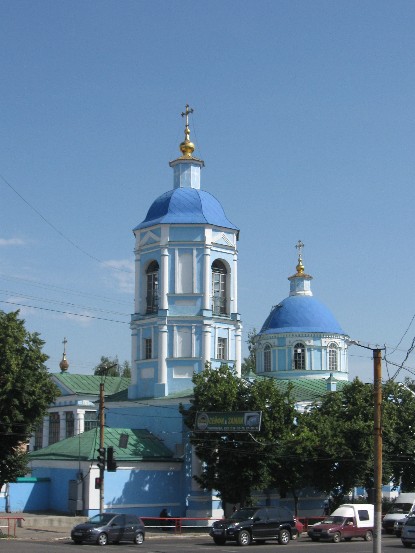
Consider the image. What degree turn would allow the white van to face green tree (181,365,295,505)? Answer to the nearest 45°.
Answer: approximately 45° to its right

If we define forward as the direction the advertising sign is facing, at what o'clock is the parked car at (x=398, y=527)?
The parked car is roughly at 9 o'clock from the advertising sign.

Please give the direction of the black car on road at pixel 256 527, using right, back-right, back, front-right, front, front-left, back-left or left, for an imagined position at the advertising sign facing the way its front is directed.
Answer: front

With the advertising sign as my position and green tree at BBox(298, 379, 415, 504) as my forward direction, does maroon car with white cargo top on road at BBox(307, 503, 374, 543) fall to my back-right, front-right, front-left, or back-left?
front-right

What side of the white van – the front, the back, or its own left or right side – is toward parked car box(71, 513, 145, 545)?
front

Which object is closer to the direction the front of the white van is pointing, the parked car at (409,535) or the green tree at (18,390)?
the green tree

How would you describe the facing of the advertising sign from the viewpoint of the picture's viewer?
facing the viewer

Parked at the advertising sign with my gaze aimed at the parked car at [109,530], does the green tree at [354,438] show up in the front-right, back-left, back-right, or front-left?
back-left

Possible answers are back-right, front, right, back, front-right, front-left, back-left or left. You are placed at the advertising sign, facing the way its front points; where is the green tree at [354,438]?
back-left

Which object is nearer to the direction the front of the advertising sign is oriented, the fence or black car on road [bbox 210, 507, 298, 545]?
the black car on road

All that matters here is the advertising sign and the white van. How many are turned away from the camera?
0

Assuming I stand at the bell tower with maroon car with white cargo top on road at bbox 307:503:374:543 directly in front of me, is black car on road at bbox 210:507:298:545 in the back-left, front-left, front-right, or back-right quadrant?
front-right

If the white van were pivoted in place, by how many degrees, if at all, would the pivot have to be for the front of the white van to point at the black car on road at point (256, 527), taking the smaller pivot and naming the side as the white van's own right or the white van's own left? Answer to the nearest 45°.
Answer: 0° — it already faces it

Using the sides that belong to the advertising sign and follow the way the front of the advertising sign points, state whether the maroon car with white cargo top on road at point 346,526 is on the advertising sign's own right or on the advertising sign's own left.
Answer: on the advertising sign's own left

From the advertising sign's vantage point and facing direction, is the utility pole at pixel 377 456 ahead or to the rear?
ahead

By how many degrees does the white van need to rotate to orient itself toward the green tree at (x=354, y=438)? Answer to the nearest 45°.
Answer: approximately 90° to its right

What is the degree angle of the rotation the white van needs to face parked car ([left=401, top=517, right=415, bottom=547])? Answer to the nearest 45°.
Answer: approximately 45° to its left
